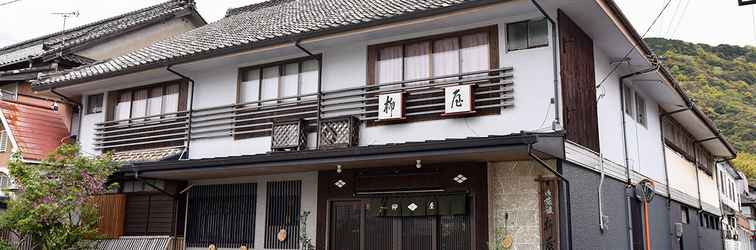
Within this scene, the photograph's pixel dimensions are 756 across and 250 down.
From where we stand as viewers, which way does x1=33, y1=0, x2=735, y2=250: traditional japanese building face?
facing the viewer and to the left of the viewer

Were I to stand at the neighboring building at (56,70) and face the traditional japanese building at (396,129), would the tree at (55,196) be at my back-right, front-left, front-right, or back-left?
front-right

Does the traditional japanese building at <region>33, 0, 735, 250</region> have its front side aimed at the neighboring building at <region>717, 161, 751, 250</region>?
no

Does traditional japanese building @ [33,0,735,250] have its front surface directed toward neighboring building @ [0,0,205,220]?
no

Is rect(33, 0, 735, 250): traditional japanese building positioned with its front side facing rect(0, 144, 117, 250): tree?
no
